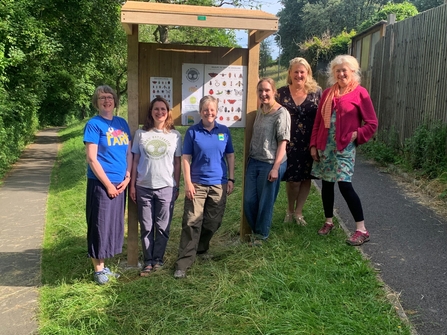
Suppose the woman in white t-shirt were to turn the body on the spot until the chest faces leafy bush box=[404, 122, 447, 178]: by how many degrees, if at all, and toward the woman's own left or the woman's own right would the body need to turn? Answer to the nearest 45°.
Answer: approximately 135° to the woman's own left

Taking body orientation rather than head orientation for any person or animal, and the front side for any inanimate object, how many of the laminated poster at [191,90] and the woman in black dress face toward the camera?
2

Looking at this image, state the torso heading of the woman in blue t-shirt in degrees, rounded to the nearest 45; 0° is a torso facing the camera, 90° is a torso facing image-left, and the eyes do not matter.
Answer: approximately 315°

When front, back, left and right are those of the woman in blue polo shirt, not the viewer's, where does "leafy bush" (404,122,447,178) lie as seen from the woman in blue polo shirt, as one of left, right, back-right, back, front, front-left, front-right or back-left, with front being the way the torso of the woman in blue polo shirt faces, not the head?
back-left

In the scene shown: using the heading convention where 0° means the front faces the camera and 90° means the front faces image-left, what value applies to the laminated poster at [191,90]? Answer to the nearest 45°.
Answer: approximately 0°

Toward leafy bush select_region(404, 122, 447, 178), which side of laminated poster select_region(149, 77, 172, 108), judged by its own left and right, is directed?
left
